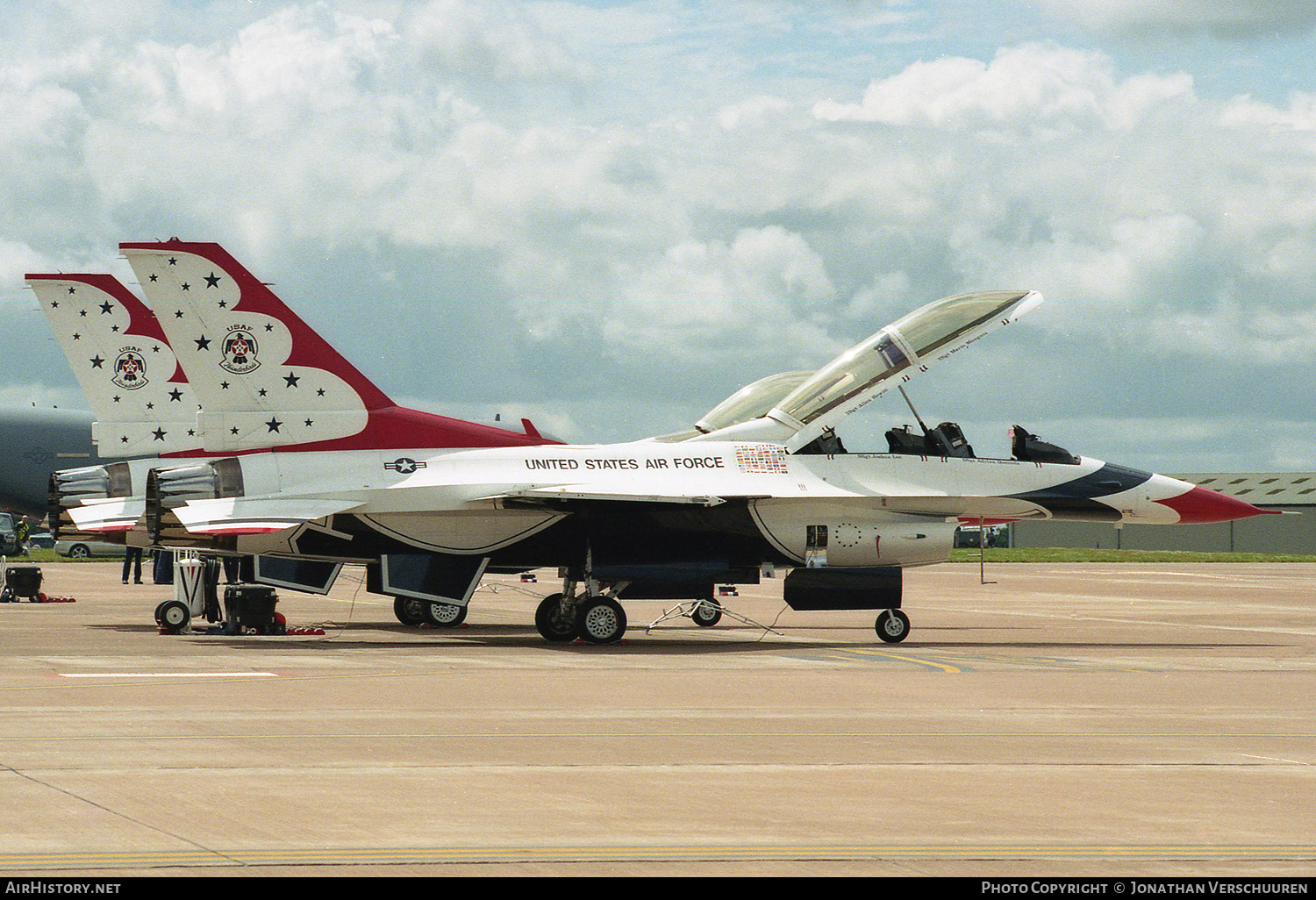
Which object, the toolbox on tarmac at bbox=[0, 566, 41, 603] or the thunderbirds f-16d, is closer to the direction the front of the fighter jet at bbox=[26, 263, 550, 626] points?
the thunderbirds f-16d

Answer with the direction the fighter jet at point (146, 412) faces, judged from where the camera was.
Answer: facing to the right of the viewer

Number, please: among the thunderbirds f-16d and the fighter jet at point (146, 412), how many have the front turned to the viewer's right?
2

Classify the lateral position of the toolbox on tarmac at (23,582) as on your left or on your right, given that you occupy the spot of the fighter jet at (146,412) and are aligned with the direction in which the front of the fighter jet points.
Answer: on your left

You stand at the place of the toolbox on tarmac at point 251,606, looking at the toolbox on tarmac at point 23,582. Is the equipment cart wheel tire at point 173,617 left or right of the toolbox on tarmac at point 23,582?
left

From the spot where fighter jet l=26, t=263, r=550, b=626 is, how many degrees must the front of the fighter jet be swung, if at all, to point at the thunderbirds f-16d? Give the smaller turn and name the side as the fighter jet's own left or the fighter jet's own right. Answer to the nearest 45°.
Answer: approximately 45° to the fighter jet's own right

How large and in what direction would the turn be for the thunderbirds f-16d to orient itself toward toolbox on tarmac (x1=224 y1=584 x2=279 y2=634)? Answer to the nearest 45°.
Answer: approximately 180°

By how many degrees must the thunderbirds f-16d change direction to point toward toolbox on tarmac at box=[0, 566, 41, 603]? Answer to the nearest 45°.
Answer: approximately 135° to its left

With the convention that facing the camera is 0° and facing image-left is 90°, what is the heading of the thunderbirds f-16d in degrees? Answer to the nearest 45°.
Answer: approximately 270°

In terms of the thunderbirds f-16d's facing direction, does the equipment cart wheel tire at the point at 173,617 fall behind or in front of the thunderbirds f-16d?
behind
